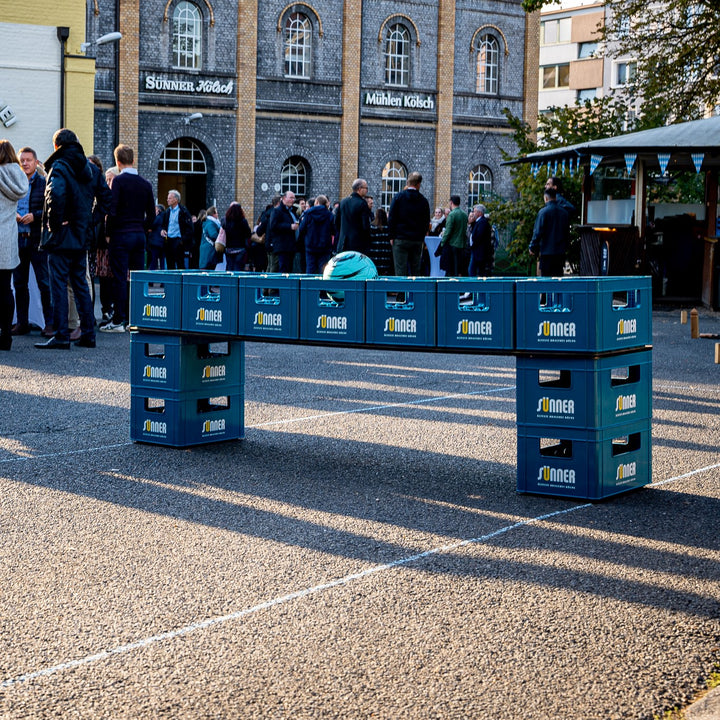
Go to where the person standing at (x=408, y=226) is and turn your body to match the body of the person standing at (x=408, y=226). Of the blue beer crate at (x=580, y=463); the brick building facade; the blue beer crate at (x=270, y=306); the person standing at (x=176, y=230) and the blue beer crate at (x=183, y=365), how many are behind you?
3

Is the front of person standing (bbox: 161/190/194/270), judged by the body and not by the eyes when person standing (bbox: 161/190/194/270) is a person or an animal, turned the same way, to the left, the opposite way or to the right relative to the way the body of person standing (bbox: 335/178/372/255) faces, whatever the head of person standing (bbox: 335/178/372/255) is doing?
the opposite way

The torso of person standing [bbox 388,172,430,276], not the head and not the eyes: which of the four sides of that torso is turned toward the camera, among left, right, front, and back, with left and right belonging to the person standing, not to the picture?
back

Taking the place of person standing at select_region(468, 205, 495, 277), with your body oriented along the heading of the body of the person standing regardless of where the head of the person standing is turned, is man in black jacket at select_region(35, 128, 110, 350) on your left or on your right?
on your left

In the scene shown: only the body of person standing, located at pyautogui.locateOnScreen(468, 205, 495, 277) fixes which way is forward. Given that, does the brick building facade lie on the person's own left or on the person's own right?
on the person's own right

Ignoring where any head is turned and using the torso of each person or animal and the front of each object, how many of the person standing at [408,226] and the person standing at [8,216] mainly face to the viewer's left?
0

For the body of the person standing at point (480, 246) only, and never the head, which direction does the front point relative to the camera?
to the viewer's left

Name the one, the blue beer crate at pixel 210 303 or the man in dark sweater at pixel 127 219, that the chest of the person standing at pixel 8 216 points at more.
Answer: the man in dark sweater

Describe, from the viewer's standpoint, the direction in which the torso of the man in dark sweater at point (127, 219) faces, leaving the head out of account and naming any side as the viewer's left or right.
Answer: facing away from the viewer and to the left of the viewer

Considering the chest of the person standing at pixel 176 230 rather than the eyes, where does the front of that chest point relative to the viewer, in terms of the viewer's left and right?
facing the viewer and to the left of the viewer

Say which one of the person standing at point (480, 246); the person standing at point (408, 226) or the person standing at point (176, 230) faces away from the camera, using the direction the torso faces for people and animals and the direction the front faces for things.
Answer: the person standing at point (408, 226)

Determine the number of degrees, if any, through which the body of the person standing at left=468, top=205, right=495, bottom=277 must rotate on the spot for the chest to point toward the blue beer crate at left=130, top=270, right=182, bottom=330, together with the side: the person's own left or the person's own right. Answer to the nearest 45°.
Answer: approximately 90° to the person's own left

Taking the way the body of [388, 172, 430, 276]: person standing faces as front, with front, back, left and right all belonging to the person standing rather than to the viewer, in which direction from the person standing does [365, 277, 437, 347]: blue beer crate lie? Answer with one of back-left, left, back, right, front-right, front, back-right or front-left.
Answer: back
